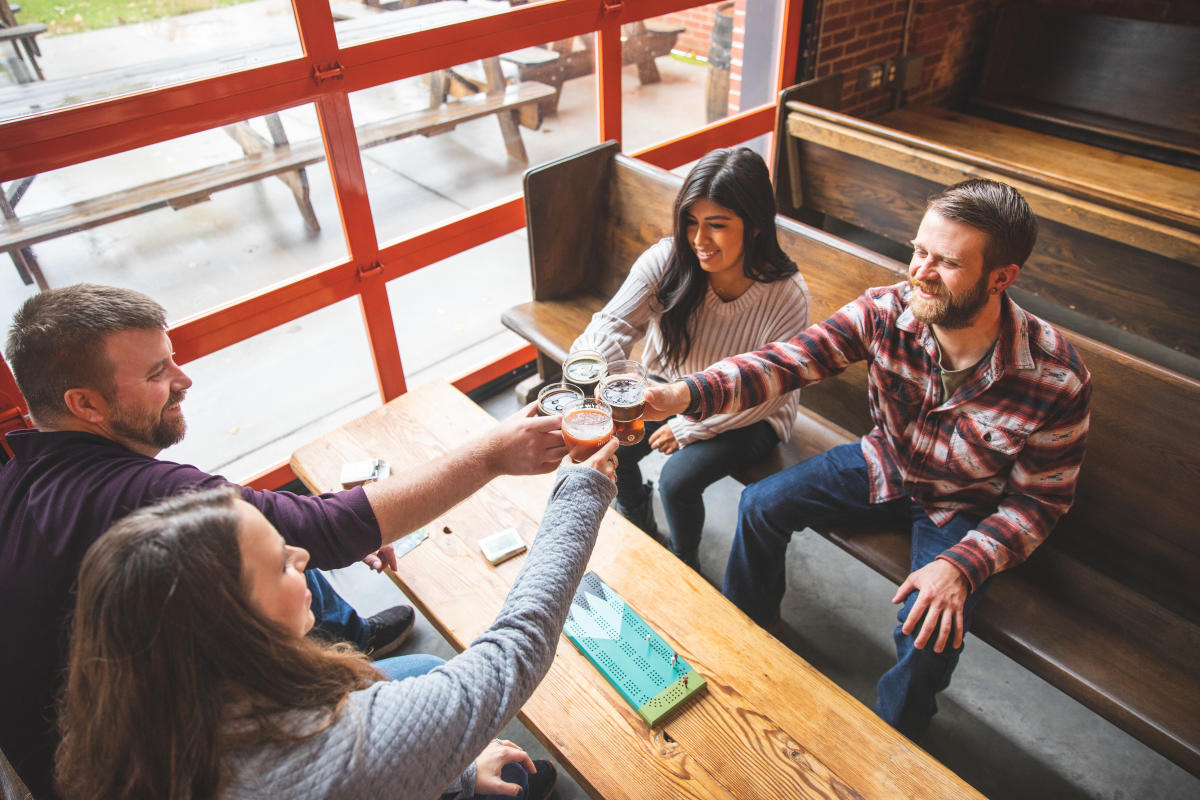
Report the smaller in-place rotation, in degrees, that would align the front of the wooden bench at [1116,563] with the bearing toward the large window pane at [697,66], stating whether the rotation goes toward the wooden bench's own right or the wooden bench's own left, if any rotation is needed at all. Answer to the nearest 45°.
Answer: approximately 90° to the wooden bench's own right

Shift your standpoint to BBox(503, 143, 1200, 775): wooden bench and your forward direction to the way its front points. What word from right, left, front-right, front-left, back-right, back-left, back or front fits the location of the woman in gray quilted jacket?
front

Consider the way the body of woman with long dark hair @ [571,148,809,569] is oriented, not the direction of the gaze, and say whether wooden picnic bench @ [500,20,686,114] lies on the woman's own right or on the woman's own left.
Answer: on the woman's own right

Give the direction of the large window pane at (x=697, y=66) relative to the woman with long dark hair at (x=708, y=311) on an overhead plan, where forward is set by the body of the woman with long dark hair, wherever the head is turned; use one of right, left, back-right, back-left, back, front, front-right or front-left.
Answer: back-right

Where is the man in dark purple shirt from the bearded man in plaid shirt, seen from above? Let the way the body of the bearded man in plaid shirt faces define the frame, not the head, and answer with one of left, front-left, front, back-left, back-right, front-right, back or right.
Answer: front

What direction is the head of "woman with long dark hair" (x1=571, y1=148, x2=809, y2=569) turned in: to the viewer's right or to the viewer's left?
to the viewer's left

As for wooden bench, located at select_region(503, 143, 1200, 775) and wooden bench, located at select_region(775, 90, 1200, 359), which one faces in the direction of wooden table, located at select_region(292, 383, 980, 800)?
wooden bench, located at select_region(503, 143, 1200, 775)

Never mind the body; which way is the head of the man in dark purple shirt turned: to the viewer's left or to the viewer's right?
to the viewer's right

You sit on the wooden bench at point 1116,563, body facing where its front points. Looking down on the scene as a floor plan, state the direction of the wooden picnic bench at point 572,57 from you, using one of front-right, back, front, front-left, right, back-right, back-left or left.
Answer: right

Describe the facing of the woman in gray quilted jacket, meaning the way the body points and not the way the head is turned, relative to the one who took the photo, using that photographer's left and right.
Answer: facing away from the viewer and to the right of the viewer

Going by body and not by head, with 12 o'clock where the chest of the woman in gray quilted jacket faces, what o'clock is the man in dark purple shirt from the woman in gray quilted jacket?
The man in dark purple shirt is roughly at 10 o'clock from the woman in gray quilted jacket.

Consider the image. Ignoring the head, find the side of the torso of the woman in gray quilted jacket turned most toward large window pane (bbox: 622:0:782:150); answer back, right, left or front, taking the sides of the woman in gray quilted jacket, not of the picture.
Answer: front

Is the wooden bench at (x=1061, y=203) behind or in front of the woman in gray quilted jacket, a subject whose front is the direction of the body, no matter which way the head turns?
in front

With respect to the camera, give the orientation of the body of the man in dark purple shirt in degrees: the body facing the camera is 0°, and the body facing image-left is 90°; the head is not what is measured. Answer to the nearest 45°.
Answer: approximately 225°

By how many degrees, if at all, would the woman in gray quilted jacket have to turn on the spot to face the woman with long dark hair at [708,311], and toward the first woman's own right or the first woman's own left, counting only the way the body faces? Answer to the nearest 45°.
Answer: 0° — they already face them

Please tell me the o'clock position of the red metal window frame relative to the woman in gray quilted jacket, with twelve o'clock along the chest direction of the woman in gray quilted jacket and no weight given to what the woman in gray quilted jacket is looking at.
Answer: The red metal window frame is roughly at 11 o'clock from the woman in gray quilted jacket.

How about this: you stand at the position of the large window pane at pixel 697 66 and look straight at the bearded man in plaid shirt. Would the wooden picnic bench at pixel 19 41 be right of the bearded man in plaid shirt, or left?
right

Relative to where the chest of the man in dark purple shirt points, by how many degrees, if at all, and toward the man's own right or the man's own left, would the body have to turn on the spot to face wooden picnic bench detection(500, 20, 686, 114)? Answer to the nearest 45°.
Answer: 0° — they already face it

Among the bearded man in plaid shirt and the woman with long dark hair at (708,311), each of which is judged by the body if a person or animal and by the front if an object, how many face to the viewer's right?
0

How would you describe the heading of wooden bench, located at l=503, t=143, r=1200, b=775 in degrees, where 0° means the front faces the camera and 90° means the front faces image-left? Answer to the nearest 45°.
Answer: approximately 45°

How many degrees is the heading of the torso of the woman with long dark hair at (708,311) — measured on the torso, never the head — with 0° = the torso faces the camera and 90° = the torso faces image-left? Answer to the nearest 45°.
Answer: approximately 45°
